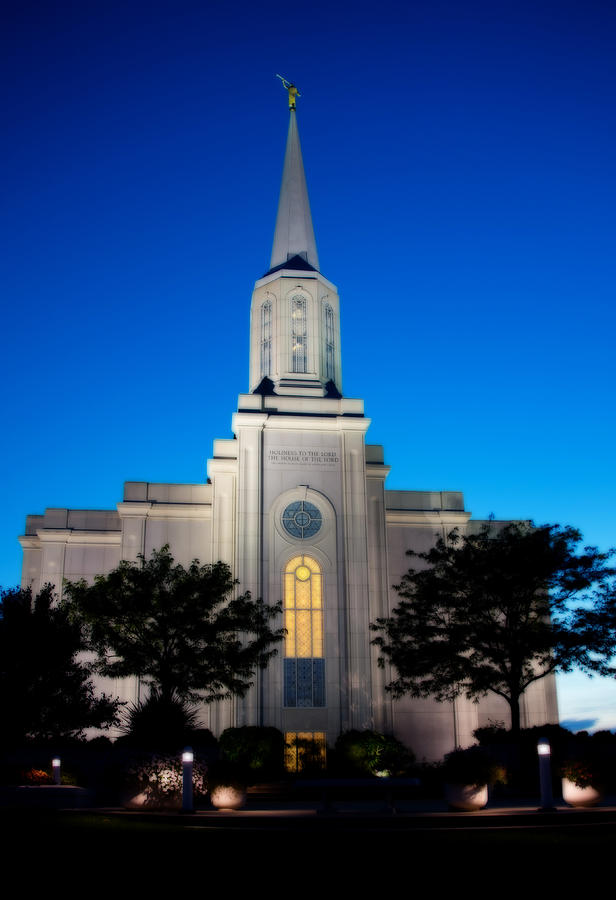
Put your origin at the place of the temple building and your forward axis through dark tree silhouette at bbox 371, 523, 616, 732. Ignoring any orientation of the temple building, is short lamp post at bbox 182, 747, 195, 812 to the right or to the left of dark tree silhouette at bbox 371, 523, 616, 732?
right

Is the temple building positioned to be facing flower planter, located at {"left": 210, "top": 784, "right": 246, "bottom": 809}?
yes

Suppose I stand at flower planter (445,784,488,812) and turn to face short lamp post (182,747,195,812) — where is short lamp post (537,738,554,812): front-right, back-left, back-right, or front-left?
back-left

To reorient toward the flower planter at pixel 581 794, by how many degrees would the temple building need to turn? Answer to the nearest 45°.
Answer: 0° — it already faces it

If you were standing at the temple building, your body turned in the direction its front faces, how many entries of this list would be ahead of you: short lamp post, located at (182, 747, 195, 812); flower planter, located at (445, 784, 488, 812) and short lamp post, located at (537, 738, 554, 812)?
3

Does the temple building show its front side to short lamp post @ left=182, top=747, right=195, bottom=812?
yes

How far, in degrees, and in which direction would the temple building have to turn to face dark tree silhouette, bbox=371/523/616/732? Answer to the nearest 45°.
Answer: approximately 45° to its left

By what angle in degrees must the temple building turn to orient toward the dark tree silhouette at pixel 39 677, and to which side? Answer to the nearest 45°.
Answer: approximately 45° to its right

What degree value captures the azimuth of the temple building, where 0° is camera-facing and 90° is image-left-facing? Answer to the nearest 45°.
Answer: approximately 0°
